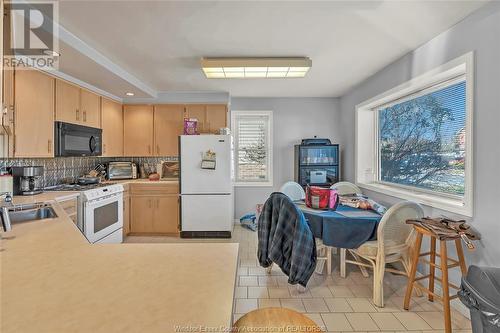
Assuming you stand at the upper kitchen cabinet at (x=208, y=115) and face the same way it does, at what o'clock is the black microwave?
The black microwave is roughly at 2 o'clock from the upper kitchen cabinet.

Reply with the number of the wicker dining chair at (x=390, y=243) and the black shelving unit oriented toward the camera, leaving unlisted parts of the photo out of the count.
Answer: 1

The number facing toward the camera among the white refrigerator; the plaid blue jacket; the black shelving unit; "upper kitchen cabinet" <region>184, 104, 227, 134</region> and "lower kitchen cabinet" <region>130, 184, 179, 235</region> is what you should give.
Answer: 4

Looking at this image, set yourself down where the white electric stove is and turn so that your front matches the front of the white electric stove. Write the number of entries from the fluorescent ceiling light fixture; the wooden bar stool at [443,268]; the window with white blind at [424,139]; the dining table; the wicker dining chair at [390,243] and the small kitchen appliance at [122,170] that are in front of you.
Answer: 5

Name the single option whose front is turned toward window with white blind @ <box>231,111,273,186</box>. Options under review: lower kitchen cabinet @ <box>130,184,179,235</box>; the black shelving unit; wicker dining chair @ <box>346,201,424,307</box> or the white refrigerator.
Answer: the wicker dining chair
